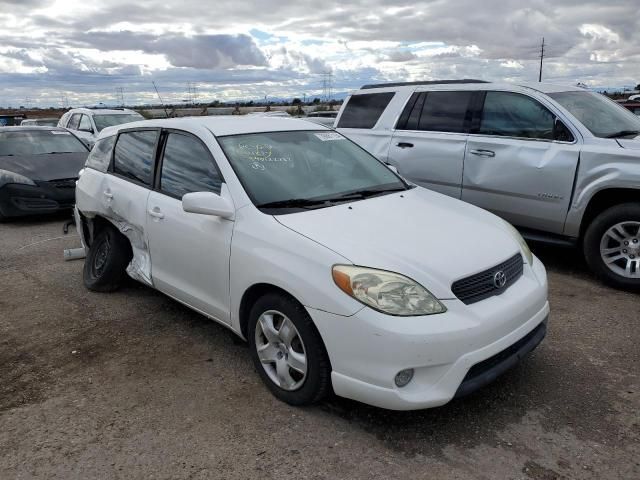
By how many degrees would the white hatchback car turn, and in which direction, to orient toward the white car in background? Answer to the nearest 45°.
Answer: approximately 180°

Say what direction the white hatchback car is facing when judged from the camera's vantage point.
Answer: facing the viewer and to the right of the viewer

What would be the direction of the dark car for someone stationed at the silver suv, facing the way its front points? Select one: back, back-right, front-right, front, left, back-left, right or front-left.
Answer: back-right

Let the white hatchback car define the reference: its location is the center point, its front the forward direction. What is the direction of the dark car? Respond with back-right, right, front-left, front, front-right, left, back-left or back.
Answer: back

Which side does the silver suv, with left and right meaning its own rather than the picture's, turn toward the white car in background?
back

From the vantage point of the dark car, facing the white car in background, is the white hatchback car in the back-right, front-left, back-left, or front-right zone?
back-right

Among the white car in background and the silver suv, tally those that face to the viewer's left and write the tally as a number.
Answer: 0
